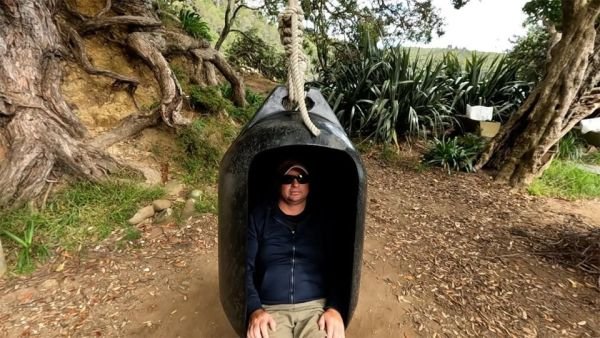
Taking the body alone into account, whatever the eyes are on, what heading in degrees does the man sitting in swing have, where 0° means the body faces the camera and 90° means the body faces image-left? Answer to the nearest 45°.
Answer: approximately 0°

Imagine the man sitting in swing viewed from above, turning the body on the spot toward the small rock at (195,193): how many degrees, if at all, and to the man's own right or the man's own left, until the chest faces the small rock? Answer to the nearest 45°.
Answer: approximately 135° to the man's own right

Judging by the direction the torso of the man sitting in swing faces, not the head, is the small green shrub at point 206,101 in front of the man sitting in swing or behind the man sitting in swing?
behind

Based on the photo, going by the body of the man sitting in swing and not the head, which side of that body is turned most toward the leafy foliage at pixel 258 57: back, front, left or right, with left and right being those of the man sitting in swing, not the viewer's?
back

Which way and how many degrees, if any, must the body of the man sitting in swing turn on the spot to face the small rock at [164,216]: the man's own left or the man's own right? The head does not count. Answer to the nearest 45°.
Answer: approximately 135° to the man's own right

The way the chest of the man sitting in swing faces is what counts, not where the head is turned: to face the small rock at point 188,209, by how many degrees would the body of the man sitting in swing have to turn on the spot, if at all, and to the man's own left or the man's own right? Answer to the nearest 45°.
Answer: approximately 135° to the man's own right

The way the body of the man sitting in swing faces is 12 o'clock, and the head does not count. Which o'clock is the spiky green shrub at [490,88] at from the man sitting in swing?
The spiky green shrub is roughly at 7 o'clock from the man sitting in swing.

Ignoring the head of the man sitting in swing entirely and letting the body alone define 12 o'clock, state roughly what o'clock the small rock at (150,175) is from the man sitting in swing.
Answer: The small rock is roughly at 5 o'clock from the man sitting in swing.

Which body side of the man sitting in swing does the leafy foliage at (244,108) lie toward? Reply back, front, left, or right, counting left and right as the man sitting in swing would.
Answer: back

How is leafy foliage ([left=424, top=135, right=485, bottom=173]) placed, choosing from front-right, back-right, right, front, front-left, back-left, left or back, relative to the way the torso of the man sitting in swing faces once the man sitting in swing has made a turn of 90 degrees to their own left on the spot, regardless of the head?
front-left
